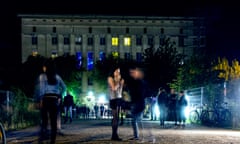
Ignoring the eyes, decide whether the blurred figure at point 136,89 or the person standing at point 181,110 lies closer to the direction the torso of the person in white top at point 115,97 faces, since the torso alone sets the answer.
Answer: the blurred figure

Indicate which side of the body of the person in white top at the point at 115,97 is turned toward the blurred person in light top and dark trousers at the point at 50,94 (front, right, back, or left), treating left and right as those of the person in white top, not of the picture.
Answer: right

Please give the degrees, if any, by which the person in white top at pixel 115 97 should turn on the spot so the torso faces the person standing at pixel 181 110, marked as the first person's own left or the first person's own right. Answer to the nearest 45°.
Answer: approximately 135° to the first person's own left

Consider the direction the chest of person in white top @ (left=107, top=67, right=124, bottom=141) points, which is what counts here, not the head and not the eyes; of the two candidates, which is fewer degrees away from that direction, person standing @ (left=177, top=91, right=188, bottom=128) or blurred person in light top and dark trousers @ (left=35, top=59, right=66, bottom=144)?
the blurred person in light top and dark trousers

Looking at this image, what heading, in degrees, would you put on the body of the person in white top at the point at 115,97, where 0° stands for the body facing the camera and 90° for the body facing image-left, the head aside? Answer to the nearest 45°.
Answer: approximately 315°
